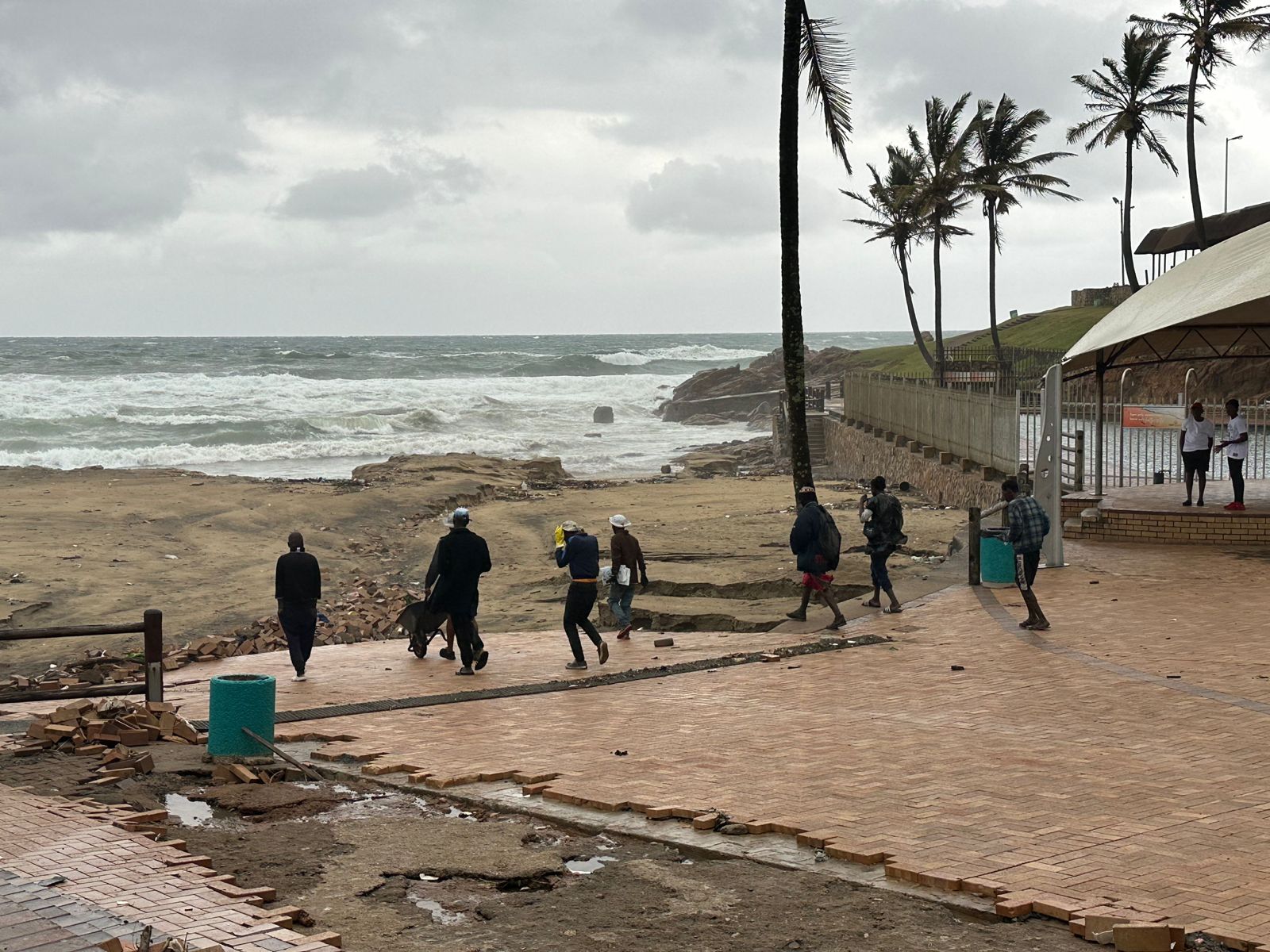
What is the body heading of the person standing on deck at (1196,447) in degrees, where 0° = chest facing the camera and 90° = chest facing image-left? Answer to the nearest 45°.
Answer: approximately 0°

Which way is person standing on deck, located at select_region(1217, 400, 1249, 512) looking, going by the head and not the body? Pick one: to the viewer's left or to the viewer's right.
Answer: to the viewer's left

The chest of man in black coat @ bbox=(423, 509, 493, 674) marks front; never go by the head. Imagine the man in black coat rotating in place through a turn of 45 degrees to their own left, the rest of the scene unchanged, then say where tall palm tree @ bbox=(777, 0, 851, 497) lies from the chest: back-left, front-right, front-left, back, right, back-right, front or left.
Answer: back-right

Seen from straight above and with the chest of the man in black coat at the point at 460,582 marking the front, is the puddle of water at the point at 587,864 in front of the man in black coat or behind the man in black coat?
behind

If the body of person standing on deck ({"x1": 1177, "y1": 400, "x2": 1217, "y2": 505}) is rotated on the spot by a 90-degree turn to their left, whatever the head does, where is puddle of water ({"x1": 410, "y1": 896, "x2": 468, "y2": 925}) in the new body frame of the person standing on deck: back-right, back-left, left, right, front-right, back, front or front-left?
right

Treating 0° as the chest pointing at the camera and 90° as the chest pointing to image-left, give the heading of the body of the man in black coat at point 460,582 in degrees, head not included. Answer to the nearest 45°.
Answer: approximately 135°

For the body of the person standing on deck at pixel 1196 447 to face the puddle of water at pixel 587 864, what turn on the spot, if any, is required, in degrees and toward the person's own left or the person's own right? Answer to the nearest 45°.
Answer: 0° — they already face it

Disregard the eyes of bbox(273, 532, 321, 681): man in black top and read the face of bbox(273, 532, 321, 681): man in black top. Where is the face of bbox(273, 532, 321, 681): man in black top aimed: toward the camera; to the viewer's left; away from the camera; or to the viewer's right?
away from the camera

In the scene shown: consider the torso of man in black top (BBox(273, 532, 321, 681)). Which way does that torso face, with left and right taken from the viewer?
facing away from the viewer

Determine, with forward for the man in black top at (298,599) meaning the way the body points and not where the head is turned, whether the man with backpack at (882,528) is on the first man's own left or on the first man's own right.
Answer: on the first man's own right

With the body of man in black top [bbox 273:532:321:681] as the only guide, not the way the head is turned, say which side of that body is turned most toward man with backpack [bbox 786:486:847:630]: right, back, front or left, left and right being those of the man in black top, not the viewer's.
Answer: right

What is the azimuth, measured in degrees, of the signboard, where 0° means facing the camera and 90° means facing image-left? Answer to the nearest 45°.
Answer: approximately 0°

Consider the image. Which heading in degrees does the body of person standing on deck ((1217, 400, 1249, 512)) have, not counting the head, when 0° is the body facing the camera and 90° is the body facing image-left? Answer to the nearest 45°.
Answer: approximately 90°
